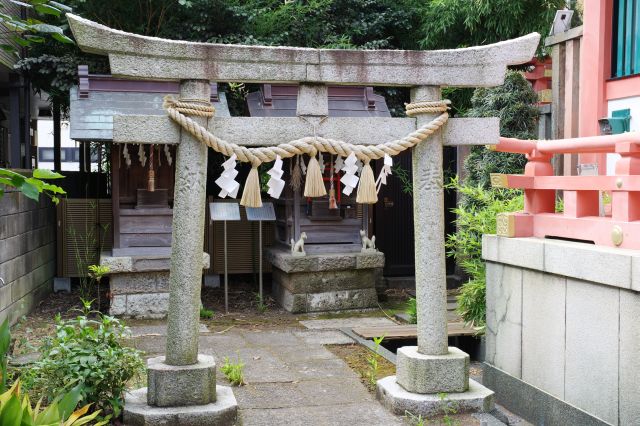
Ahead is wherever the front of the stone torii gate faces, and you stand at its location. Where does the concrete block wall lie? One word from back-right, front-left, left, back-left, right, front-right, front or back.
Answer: back-right

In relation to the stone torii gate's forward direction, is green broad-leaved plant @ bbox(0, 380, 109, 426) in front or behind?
in front

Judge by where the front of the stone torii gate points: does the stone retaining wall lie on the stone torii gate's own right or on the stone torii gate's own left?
on the stone torii gate's own left

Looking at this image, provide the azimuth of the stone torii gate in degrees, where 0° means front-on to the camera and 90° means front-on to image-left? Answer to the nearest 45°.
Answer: approximately 0°

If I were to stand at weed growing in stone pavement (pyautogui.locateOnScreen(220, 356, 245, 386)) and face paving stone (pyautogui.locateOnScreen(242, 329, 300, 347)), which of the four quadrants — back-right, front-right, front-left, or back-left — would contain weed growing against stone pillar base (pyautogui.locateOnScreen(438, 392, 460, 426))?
back-right

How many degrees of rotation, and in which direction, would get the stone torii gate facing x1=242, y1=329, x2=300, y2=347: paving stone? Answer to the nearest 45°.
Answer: approximately 180°

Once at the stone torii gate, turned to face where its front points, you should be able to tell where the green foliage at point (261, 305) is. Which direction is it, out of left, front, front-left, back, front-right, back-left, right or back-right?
back

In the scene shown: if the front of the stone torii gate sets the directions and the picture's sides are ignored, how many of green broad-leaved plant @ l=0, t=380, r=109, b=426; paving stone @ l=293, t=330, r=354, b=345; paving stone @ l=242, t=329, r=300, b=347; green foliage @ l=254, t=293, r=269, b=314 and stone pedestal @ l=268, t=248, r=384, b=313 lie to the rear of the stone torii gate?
4

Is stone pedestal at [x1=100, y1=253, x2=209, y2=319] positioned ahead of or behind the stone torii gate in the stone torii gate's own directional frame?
behind
